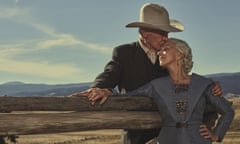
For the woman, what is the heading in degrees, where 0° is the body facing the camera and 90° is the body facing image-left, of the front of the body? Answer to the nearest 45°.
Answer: approximately 0°

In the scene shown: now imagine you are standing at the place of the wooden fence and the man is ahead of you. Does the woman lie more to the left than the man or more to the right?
right

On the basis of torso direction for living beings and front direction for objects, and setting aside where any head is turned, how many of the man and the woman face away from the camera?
0

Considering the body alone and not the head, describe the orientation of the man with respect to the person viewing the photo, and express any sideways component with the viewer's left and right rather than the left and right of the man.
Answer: facing the viewer and to the right of the viewer

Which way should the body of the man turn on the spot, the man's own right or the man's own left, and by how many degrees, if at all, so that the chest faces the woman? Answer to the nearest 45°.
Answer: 0° — they already face them

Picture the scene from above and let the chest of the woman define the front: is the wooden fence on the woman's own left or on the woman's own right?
on the woman's own right

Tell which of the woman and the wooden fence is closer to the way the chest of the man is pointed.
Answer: the woman
